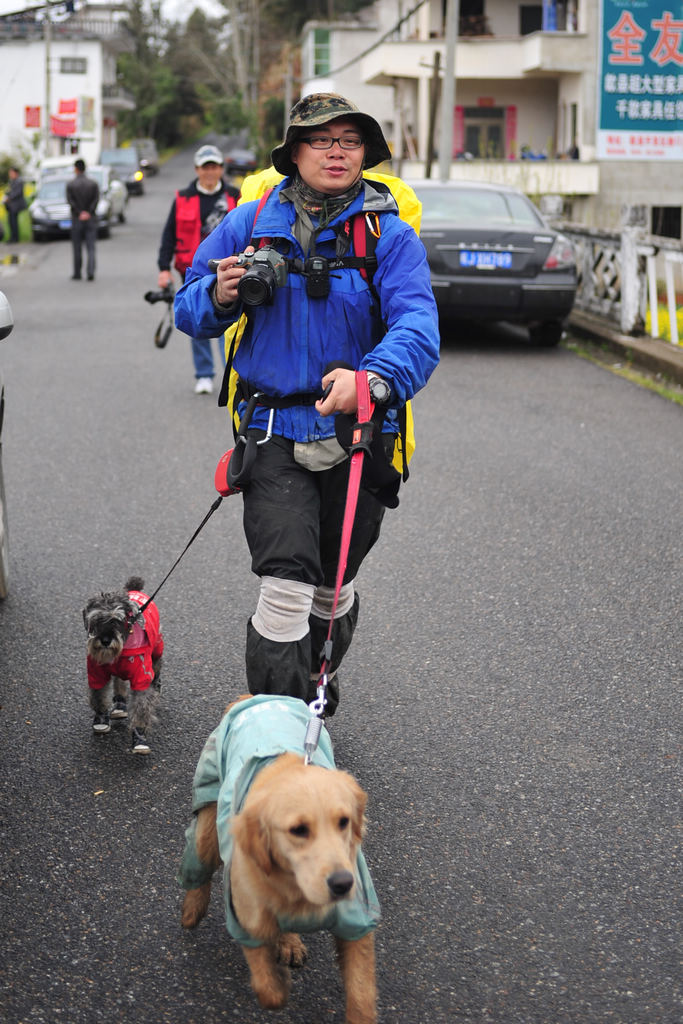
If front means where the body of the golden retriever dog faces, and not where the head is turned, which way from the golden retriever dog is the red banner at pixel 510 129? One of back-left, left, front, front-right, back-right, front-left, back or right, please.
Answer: back-left

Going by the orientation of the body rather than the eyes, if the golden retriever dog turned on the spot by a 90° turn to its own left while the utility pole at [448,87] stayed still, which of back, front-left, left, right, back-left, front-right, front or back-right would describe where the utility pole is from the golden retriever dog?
front-left
